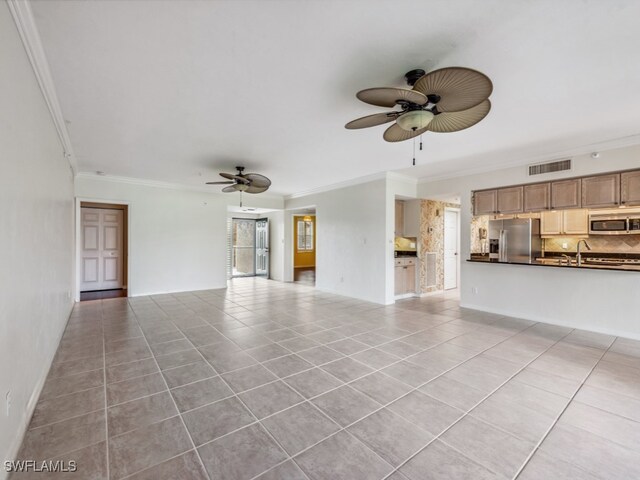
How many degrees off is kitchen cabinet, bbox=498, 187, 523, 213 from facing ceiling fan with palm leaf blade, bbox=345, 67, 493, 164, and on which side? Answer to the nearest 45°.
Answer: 0° — it already faces it

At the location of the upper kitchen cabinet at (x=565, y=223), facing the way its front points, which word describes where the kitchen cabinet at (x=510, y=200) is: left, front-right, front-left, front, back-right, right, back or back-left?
front-right

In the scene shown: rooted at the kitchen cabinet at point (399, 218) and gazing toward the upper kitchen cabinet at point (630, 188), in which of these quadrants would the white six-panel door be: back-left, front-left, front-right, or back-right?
back-right

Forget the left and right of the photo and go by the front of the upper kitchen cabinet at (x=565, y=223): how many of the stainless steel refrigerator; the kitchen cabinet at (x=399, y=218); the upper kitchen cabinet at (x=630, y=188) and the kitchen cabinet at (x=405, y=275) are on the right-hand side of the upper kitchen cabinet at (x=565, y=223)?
3

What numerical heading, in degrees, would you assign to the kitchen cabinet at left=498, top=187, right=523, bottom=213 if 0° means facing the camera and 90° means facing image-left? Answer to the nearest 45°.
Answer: approximately 0°

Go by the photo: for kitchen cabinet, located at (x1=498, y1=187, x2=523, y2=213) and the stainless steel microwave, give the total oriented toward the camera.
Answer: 2

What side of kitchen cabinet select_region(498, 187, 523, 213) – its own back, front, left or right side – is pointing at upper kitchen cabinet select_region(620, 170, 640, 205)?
left

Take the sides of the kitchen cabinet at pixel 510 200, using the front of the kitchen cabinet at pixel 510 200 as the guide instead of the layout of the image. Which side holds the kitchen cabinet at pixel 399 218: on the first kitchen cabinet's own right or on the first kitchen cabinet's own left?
on the first kitchen cabinet's own right

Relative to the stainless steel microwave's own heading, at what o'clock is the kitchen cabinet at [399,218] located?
The kitchen cabinet is roughly at 3 o'clock from the stainless steel microwave.

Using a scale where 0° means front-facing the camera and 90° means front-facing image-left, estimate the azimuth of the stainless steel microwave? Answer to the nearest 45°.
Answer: approximately 0°

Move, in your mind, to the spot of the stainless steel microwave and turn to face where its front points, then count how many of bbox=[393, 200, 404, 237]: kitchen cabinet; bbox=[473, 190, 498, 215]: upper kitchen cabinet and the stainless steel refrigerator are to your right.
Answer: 3
